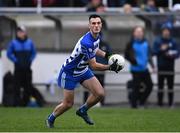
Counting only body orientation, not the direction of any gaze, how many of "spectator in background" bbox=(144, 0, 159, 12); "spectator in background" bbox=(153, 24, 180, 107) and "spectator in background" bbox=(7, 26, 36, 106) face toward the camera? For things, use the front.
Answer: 3

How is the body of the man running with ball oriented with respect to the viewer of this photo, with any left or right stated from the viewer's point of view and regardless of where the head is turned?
facing the viewer and to the right of the viewer

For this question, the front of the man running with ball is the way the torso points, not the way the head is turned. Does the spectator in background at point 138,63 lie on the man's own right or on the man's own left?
on the man's own left

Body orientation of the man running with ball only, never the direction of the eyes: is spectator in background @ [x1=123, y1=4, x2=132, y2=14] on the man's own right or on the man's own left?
on the man's own left

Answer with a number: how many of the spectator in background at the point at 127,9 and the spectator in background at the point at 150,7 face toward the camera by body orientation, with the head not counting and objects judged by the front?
2
